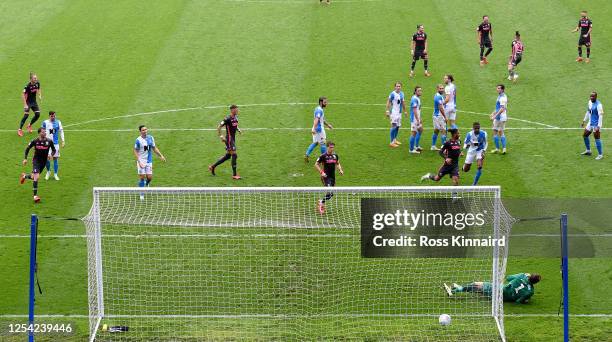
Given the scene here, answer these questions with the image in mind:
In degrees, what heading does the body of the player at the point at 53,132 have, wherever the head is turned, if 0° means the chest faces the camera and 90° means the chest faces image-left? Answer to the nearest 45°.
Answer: approximately 0°

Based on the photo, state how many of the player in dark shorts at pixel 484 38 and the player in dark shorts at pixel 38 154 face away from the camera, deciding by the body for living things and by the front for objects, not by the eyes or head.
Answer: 0

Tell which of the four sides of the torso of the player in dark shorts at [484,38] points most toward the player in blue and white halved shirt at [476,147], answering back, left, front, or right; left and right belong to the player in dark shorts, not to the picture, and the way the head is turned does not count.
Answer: front

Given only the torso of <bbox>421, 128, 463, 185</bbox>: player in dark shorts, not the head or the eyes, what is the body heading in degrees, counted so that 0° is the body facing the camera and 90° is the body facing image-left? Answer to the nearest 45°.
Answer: approximately 315°

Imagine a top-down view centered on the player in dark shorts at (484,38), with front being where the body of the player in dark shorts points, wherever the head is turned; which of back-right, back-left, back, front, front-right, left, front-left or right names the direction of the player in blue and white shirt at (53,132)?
front-right

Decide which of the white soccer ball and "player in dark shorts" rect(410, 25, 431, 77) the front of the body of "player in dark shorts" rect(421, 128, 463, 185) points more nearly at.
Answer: the white soccer ball

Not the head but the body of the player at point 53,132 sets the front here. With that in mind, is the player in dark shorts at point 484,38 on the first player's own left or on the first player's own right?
on the first player's own left

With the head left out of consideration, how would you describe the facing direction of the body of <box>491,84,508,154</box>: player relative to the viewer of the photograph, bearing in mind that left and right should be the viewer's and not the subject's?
facing the viewer and to the left of the viewer

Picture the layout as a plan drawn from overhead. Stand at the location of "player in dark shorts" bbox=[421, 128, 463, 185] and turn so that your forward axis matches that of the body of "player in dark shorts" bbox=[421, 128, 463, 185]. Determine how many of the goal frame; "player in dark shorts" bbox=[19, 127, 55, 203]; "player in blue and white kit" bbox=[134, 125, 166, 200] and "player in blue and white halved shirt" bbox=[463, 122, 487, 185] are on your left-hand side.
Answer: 1

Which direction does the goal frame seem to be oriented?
away from the camera

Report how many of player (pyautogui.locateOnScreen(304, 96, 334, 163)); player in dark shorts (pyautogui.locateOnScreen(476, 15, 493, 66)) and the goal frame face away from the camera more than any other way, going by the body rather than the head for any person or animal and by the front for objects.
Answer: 1
